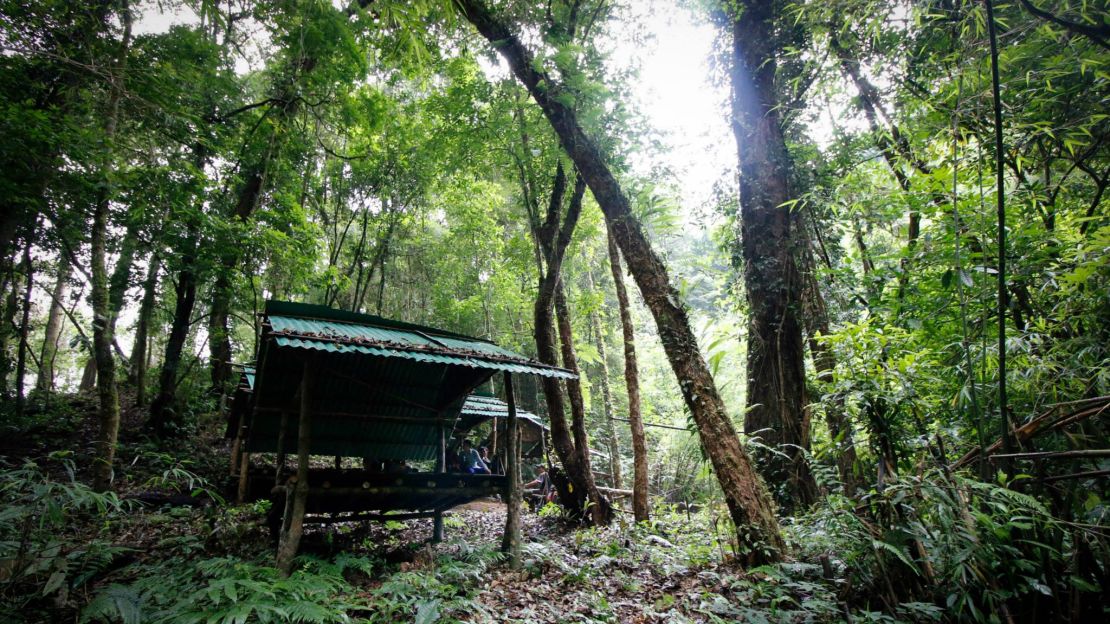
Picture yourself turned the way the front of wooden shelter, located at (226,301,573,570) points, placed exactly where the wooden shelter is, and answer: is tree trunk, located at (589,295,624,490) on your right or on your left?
on your left

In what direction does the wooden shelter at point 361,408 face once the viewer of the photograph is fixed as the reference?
facing the viewer and to the right of the viewer

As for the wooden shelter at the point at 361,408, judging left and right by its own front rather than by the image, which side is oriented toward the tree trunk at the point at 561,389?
left

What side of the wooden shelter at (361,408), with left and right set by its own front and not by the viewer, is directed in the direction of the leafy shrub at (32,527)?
right

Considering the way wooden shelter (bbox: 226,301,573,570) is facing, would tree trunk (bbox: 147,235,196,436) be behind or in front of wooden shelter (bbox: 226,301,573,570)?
behind

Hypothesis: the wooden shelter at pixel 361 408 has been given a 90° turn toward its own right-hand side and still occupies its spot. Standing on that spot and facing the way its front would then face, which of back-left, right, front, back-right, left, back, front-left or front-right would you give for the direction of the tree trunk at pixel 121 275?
right

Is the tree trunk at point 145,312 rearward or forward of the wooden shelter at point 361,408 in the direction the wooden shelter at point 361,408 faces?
rearward
